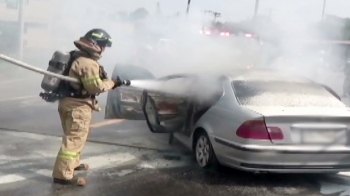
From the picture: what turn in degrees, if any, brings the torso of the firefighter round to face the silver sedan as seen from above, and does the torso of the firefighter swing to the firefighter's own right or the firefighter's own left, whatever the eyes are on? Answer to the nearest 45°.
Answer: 0° — they already face it

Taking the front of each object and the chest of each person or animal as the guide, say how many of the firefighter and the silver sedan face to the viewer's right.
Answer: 1

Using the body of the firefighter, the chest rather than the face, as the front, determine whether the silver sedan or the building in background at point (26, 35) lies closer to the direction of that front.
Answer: the silver sedan

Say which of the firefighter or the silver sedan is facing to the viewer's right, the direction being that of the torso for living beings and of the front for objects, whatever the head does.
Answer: the firefighter

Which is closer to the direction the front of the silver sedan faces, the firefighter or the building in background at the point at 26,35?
the building in background

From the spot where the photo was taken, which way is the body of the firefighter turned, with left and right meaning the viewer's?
facing to the right of the viewer

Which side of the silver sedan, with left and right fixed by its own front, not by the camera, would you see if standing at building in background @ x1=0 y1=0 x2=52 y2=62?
front

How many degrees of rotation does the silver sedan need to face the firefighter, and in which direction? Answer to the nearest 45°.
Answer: approximately 45° to its left

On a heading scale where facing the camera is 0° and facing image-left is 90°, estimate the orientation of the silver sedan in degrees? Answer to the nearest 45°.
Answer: approximately 135°
